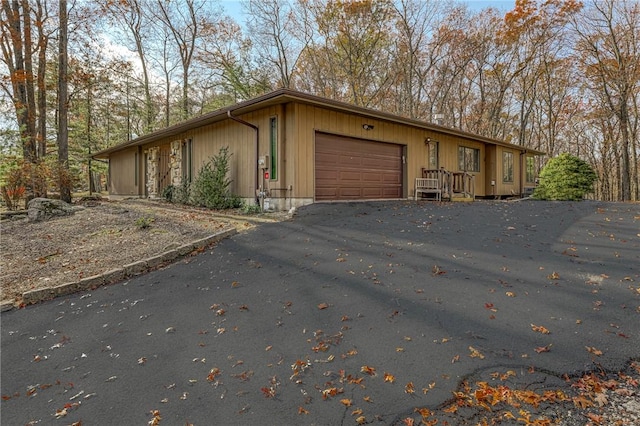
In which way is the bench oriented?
toward the camera

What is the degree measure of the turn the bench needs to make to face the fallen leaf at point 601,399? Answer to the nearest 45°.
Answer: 0° — it already faces it

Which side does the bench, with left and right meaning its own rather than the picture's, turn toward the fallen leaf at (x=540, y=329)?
front

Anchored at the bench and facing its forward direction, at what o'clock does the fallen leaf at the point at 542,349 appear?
The fallen leaf is roughly at 12 o'clock from the bench.

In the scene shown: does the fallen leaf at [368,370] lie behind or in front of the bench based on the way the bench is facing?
in front

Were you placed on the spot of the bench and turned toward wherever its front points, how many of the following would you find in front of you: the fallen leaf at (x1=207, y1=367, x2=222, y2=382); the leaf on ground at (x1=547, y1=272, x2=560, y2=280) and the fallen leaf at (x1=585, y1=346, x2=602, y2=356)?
3

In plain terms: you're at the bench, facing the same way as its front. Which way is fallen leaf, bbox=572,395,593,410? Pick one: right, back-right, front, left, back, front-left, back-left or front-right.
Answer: front

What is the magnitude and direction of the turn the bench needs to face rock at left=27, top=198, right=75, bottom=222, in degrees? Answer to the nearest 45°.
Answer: approximately 45° to its right

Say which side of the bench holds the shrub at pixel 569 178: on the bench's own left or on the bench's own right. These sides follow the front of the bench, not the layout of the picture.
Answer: on the bench's own left

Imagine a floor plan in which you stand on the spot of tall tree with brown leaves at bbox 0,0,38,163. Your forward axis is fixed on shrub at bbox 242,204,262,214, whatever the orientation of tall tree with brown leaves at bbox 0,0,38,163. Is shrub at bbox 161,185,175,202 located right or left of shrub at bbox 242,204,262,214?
left

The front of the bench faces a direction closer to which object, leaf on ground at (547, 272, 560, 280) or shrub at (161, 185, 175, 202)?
the leaf on ground

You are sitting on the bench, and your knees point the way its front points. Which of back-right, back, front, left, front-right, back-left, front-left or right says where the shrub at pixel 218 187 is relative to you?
front-right

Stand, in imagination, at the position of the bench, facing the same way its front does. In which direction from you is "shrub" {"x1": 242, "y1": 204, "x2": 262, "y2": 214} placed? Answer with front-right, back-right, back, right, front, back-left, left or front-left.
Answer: front-right
